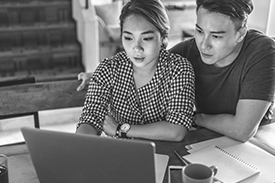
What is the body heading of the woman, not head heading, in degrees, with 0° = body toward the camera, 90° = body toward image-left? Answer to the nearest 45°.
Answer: approximately 0°

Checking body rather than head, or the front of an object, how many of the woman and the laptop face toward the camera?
1

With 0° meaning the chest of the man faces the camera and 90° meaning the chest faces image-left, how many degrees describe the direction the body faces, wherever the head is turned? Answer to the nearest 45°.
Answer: approximately 45°

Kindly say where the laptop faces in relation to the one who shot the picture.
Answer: facing away from the viewer and to the right of the viewer
